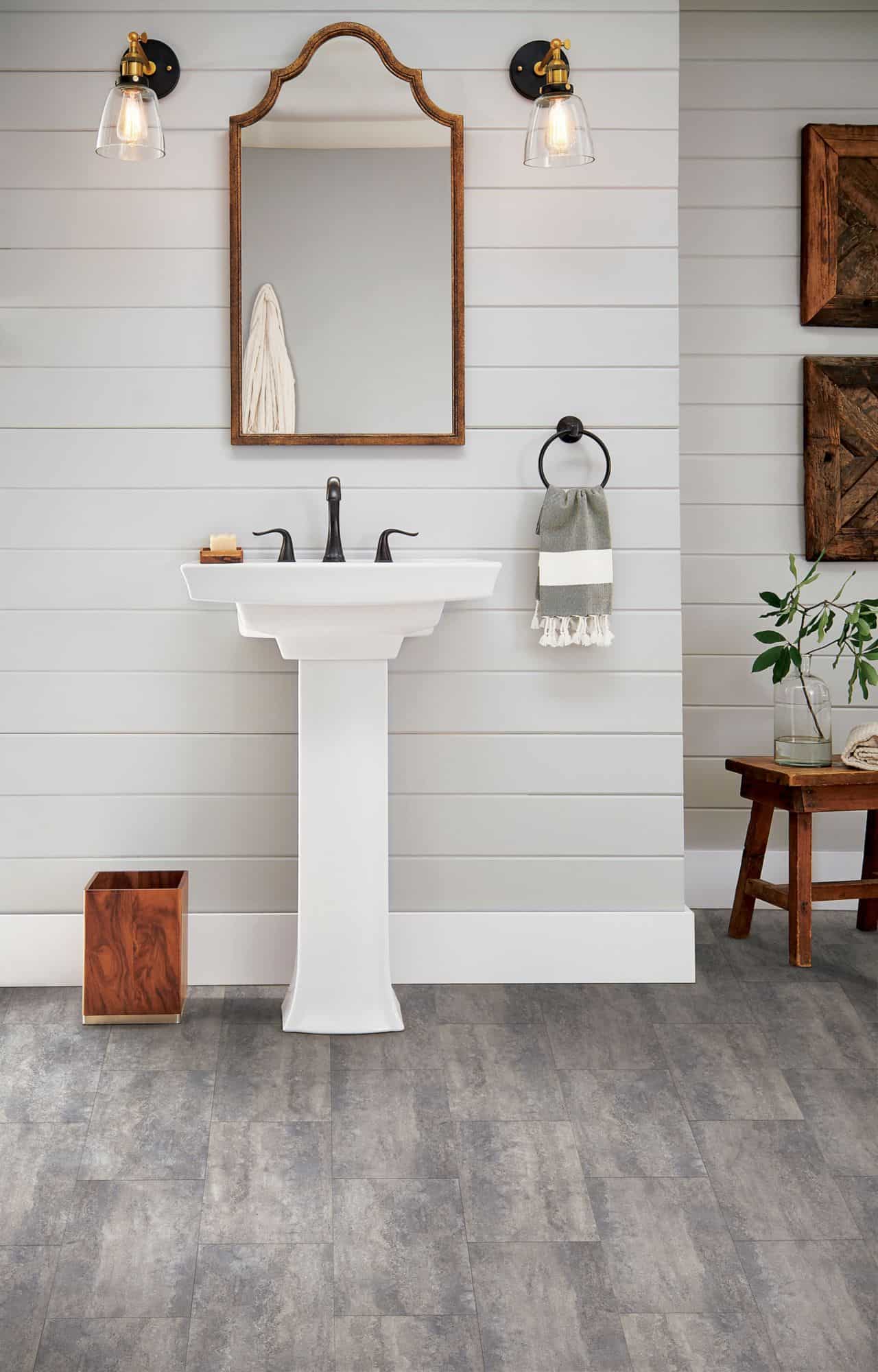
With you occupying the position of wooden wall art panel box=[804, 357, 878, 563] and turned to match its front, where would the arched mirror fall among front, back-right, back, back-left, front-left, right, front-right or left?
front-right

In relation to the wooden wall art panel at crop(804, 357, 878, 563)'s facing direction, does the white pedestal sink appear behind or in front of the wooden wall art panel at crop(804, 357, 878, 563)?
in front

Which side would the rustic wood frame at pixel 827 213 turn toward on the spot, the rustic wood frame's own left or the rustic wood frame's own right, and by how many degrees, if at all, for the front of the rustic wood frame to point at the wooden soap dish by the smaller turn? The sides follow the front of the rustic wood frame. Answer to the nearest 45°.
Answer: approximately 45° to the rustic wood frame's own right
